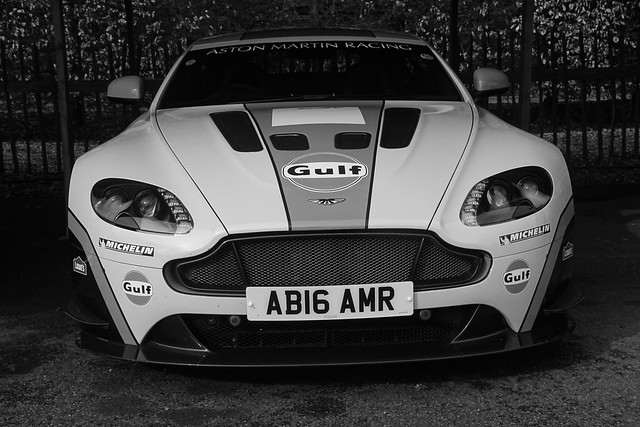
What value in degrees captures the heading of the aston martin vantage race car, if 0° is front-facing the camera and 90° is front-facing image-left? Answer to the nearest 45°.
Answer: approximately 0°
